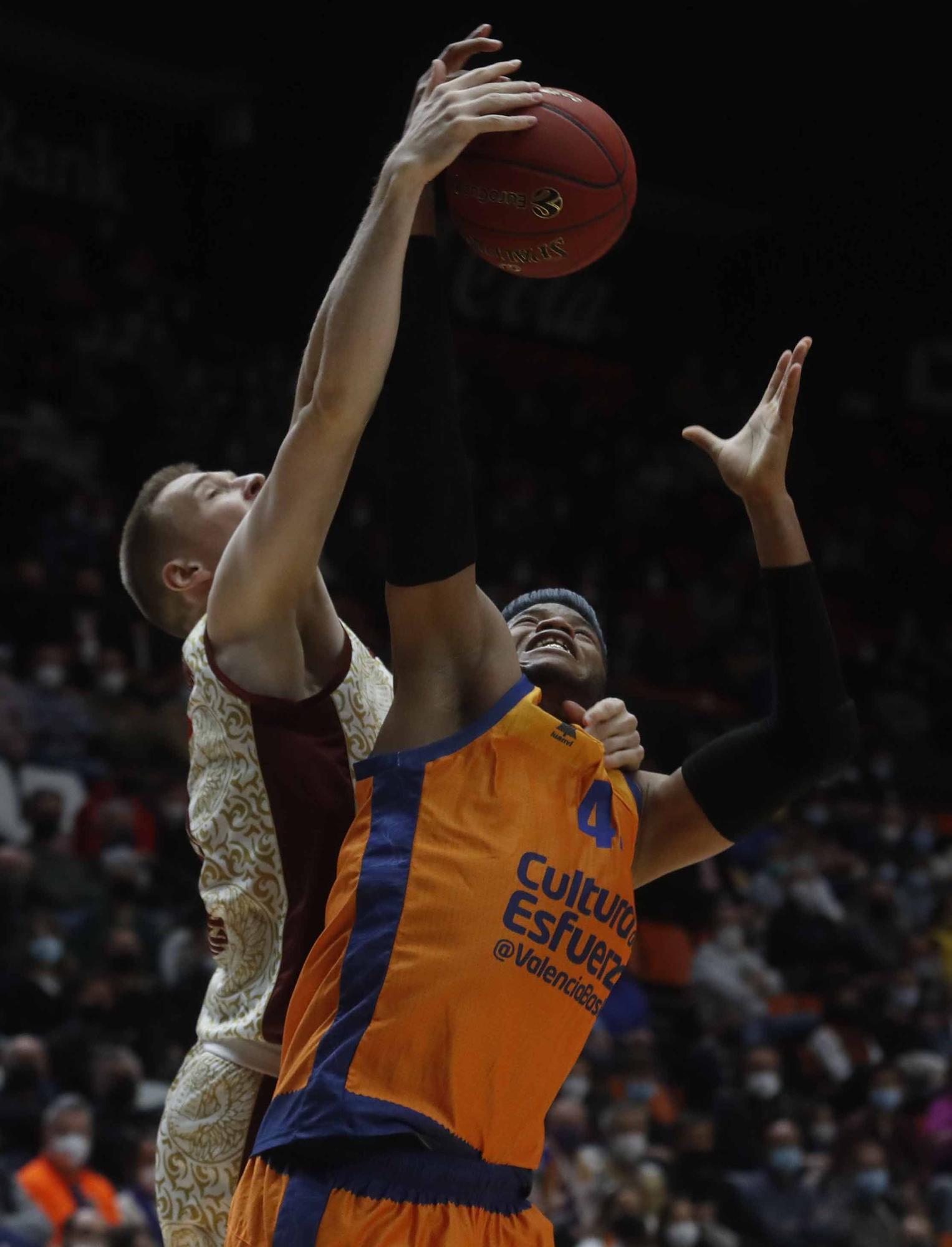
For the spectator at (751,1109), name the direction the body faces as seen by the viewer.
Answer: toward the camera

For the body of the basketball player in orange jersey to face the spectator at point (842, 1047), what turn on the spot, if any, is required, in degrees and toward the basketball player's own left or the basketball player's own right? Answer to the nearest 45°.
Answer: approximately 135° to the basketball player's own left

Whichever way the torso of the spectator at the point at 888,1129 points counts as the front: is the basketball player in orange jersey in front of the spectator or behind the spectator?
in front

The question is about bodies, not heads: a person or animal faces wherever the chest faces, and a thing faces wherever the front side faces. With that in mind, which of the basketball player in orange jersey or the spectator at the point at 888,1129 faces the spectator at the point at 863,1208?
the spectator at the point at 888,1129

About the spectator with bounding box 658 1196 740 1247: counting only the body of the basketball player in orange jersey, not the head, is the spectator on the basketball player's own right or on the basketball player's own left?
on the basketball player's own left

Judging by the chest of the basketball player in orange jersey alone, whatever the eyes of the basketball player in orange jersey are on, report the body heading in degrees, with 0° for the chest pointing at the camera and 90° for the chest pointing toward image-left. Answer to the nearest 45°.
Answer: approximately 315°

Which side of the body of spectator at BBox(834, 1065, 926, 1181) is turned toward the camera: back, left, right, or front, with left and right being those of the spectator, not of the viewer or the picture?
front

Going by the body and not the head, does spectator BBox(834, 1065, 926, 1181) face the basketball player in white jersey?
yes

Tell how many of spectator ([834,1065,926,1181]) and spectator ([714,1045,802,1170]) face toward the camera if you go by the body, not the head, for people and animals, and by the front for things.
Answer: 2

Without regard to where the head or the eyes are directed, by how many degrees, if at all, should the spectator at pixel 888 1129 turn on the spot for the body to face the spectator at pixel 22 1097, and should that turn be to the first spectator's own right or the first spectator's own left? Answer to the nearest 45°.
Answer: approximately 45° to the first spectator's own right

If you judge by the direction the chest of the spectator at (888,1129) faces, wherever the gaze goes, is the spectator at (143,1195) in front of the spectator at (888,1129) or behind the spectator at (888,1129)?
in front
